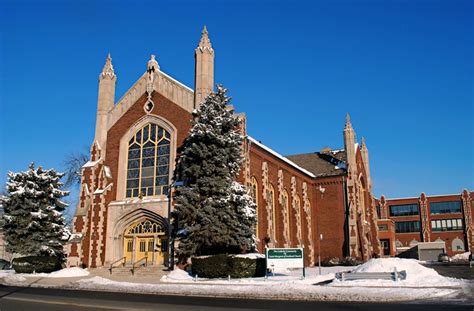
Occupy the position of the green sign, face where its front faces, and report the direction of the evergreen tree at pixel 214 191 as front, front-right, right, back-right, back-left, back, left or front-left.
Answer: back-right

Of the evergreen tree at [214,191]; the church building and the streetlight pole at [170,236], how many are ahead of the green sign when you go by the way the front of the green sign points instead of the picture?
0

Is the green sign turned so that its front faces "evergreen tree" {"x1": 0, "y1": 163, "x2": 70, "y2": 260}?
no

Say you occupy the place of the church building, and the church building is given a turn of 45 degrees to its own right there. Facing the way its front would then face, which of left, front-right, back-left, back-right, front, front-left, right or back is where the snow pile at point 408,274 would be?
back-left

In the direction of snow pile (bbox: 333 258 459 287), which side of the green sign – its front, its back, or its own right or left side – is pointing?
left

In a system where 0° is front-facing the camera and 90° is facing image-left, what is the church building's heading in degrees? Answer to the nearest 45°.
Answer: approximately 45°

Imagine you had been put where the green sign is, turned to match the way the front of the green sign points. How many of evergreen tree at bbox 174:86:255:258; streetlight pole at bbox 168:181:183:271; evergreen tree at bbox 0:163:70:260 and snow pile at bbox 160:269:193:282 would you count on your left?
0

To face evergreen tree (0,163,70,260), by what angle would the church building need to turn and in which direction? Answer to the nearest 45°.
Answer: approximately 45° to its right

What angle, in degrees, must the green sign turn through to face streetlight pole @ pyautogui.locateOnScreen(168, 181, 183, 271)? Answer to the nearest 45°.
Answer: approximately 135° to its right

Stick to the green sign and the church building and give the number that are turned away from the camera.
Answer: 0

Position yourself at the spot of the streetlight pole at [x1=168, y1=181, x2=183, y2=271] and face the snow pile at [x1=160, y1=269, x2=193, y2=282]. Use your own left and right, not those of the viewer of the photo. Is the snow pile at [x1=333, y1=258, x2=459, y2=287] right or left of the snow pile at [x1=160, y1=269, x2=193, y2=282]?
left

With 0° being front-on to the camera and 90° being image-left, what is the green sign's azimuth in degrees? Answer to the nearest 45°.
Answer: approximately 0°

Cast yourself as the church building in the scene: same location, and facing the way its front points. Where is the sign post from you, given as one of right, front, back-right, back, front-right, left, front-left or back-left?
left
